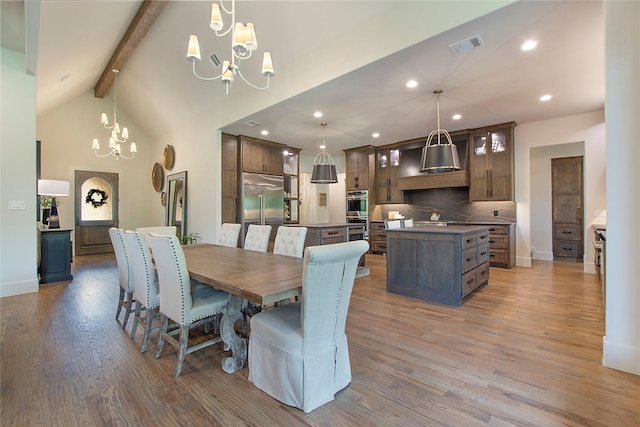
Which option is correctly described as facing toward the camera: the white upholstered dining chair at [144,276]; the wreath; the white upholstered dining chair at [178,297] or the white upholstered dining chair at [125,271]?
the wreath

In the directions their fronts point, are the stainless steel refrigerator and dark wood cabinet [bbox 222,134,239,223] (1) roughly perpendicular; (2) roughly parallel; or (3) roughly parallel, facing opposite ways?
roughly parallel

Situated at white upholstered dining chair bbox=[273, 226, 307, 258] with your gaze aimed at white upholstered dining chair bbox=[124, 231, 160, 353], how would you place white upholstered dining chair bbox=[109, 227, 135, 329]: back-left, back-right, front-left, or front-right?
front-right

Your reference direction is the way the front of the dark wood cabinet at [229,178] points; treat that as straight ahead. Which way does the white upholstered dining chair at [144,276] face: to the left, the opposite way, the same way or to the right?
to the left

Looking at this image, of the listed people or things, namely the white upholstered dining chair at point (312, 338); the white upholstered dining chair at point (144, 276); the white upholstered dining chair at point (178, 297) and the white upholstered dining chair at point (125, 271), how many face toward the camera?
0

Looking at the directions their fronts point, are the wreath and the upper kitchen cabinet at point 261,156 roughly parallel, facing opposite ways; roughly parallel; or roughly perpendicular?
roughly parallel

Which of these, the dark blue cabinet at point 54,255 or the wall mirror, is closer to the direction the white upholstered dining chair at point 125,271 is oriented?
the wall mirror

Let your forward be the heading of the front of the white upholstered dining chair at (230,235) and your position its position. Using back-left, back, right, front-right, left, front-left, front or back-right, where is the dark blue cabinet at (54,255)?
right

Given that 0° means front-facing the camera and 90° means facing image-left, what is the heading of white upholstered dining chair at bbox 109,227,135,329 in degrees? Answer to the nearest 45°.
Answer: approximately 225°

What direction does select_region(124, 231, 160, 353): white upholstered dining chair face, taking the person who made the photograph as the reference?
facing away from the viewer and to the right of the viewer

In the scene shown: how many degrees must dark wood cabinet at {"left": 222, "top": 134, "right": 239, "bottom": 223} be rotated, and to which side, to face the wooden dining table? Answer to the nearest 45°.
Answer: approximately 45° to its right
